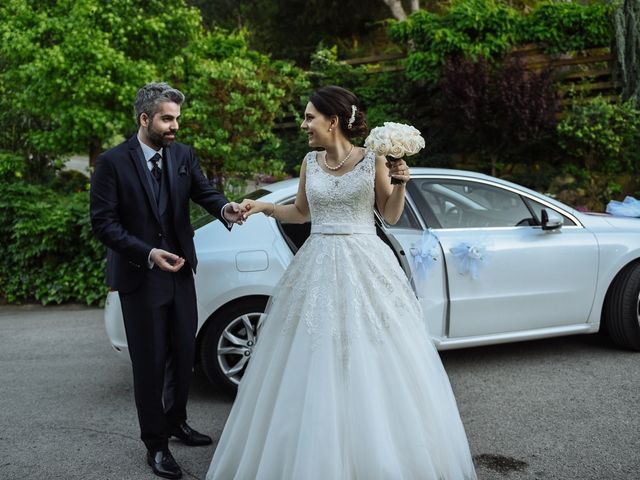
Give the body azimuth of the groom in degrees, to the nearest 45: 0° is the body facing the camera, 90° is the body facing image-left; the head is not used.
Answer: approximately 315°

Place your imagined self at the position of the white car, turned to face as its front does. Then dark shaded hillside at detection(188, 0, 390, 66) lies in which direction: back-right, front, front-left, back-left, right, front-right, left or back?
front-left

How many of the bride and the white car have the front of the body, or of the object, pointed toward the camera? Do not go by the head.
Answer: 1

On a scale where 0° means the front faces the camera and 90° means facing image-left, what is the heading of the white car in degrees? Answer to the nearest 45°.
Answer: approximately 225°

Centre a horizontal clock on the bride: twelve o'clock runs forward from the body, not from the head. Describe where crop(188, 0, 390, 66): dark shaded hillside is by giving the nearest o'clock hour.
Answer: The dark shaded hillside is roughly at 6 o'clock from the bride.

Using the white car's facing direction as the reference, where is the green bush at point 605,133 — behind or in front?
in front

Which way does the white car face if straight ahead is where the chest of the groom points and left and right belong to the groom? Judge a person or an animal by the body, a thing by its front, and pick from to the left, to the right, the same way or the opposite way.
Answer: to the left

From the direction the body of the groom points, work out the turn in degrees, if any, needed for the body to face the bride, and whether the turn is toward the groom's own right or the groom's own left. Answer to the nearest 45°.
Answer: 0° — they already face them

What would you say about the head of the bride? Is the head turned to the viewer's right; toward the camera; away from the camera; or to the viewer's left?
to the viewer's left
